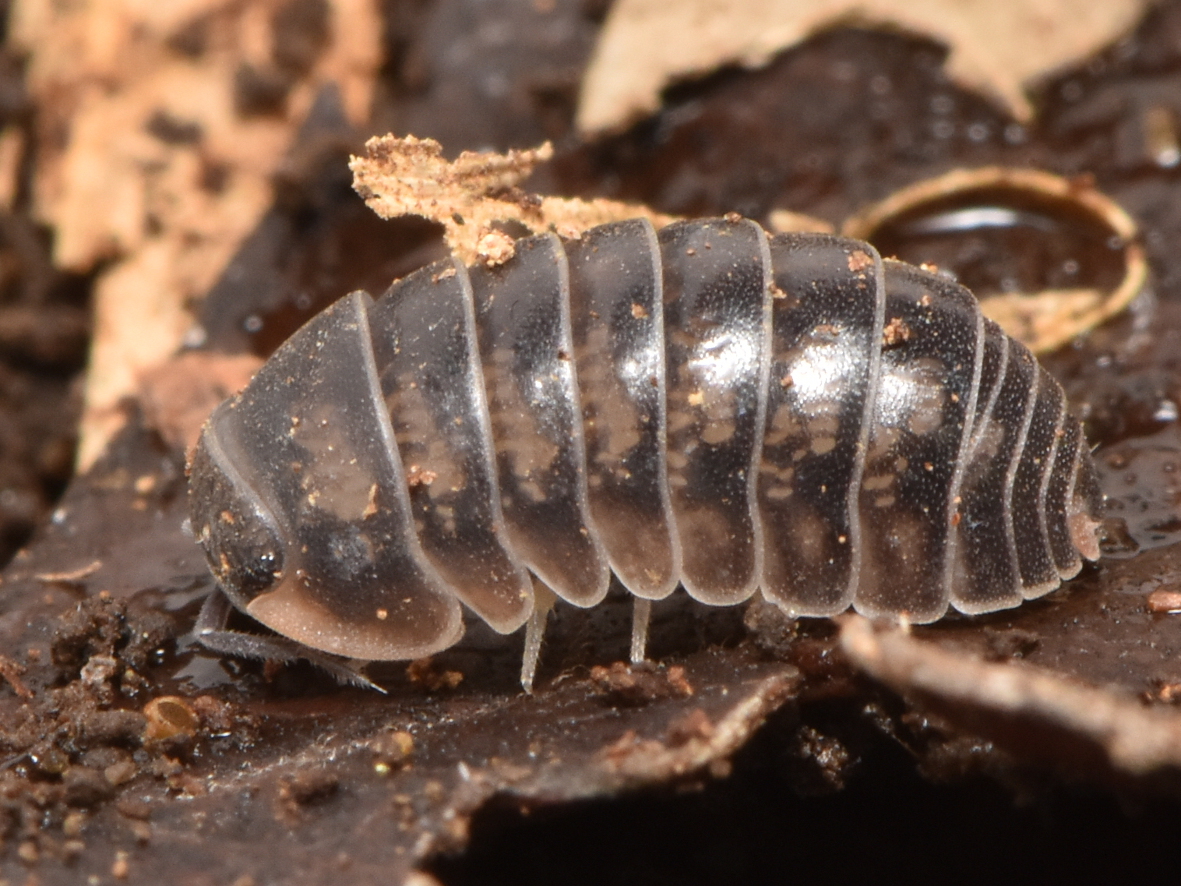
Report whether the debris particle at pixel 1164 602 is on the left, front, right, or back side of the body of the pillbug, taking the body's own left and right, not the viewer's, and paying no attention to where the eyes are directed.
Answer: back

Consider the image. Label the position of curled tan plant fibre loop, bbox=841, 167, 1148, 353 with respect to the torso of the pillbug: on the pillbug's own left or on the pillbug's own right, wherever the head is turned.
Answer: on the pillbug's own right

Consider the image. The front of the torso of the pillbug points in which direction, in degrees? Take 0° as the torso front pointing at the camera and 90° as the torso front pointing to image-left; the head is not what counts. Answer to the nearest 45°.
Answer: approximately 90°

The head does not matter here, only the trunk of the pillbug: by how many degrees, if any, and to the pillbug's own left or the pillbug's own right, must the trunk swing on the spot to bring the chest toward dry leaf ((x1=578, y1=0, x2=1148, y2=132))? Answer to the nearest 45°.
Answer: approximately 90° to the pillbug's own right

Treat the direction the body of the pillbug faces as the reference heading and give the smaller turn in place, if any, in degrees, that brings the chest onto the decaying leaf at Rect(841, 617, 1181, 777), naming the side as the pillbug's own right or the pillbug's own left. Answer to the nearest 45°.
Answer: approximately 135° to the pillbug's own left
